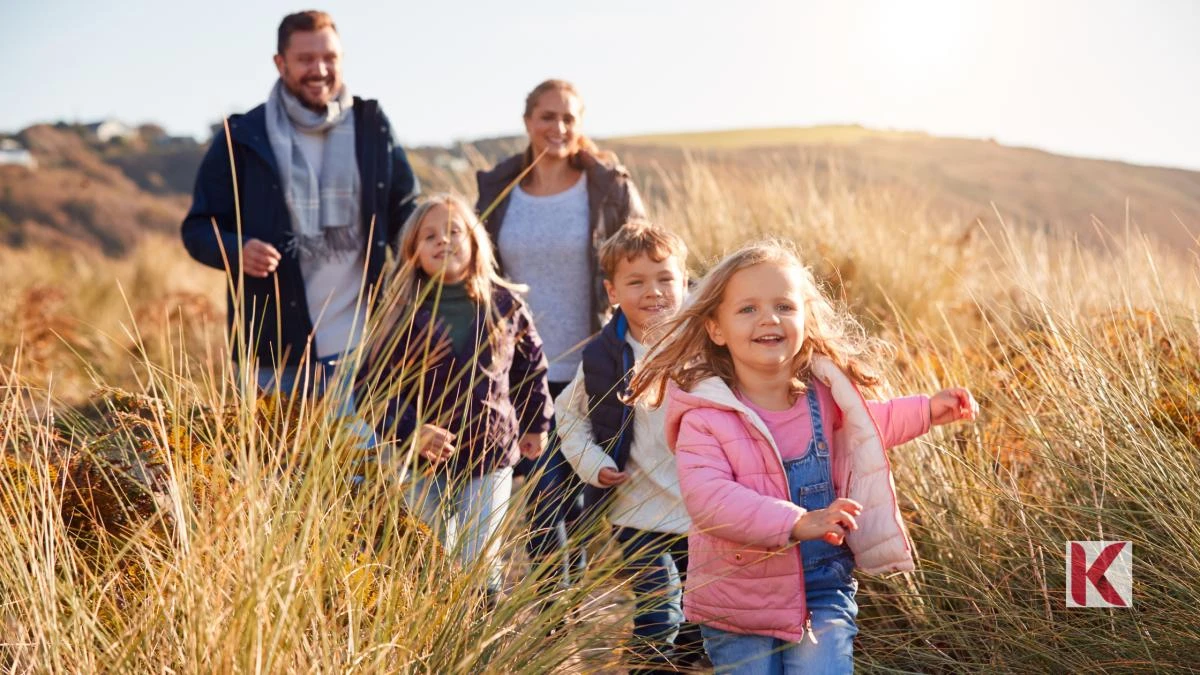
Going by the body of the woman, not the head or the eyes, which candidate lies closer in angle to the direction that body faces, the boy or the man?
the boy

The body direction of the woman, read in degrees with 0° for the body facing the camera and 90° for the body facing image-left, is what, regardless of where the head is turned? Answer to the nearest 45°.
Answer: approximately 0°

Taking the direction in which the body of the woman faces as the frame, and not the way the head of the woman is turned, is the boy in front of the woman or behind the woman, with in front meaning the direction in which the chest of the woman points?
in front

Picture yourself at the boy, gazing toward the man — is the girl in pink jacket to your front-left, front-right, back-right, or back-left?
back-left

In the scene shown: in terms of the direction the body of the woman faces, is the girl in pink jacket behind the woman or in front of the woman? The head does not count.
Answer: in front

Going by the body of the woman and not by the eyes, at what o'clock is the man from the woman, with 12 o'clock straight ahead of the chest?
The man is roughly at 3 o'clock from the woman.

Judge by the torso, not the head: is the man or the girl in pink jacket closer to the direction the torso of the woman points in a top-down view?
the girl in pink jacket
